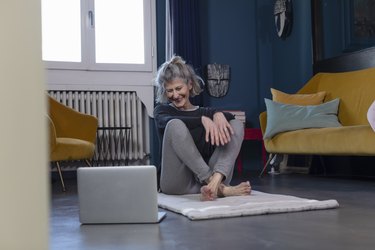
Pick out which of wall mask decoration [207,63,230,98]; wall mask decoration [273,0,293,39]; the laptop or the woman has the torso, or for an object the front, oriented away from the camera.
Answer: the laptop

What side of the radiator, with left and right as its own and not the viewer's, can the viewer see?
front

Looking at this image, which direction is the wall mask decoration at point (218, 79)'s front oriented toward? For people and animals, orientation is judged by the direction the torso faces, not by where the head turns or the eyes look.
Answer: toward the camera

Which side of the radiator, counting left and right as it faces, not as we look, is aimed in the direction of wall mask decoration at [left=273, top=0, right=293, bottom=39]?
left

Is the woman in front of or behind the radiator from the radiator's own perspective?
in front

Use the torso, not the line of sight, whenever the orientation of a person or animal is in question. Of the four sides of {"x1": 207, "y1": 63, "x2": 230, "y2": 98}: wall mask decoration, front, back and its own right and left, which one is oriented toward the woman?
front

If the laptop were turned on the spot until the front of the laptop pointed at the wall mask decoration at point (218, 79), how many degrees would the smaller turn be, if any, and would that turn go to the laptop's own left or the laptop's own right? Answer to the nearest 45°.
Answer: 0° — it already faces it

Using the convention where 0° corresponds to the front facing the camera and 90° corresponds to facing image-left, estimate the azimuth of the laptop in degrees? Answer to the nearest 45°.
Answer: approximately 180°

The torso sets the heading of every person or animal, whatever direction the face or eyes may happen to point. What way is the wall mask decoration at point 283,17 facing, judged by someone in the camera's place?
facing the viewer and to the left of the viewer

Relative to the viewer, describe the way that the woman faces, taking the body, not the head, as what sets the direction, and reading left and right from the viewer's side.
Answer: facing the viewer and to the right of the viewer

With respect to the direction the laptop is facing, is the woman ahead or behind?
ahead
